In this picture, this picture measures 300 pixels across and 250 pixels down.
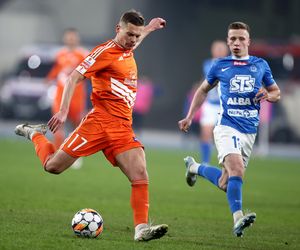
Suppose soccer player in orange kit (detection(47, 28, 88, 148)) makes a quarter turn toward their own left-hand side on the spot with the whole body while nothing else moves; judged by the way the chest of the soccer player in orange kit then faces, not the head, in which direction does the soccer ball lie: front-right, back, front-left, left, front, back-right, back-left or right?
right

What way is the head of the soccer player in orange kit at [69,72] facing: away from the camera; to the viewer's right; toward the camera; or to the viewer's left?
toward the camera

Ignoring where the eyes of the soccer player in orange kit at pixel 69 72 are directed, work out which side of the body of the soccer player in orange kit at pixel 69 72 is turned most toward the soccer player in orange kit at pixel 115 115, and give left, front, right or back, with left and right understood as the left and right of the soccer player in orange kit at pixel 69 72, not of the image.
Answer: front

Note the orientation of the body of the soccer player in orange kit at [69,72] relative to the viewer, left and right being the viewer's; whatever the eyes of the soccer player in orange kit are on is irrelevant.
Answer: facing the viewer

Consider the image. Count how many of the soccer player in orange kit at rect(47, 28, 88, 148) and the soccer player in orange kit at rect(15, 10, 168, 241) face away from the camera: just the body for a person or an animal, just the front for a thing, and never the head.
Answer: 0

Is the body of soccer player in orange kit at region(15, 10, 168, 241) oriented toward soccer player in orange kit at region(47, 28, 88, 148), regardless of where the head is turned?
no
